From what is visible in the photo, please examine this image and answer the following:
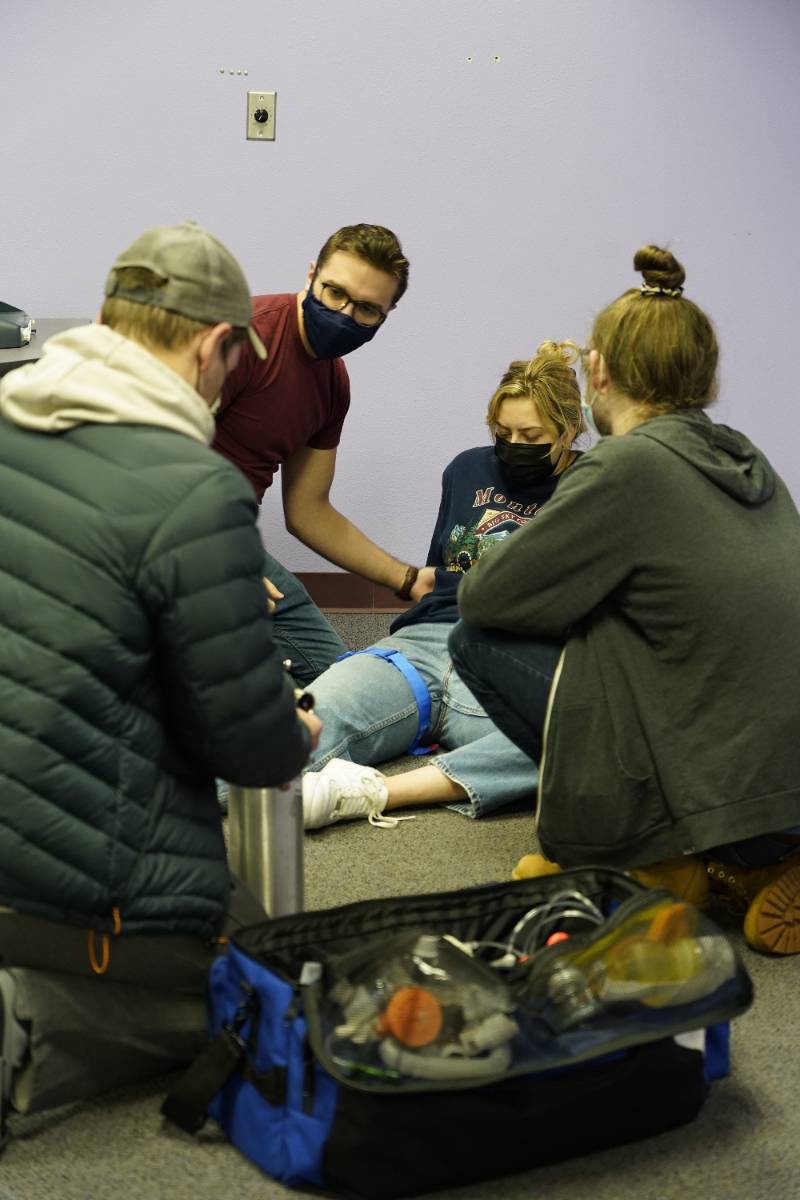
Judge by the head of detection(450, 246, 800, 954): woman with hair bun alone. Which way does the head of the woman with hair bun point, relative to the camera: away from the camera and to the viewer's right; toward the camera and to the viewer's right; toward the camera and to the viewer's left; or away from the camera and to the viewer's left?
away from the camera and to the viewer's left

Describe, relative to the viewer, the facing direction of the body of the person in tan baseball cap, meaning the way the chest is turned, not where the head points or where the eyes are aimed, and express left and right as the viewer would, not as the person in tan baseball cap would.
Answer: facing away from the viewer and to the right of the viewer

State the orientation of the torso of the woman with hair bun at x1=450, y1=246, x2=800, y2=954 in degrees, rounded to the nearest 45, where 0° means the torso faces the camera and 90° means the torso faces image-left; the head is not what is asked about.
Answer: approximately 135°

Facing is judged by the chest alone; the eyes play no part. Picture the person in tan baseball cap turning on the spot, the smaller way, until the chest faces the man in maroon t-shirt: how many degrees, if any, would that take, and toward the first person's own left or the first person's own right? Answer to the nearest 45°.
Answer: approximately 45° to the first person's own left

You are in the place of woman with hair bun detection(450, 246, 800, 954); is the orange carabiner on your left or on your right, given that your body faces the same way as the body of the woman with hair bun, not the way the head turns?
on your left

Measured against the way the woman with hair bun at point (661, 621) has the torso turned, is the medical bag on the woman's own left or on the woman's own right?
on the woman's own left
